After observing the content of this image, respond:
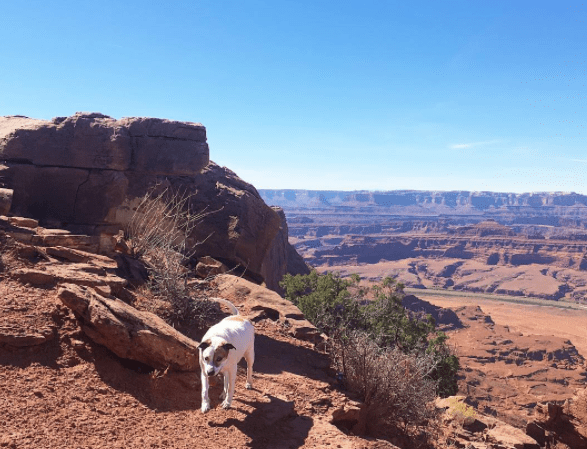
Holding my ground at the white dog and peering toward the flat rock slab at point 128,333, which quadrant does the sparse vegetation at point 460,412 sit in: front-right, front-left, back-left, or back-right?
back-right

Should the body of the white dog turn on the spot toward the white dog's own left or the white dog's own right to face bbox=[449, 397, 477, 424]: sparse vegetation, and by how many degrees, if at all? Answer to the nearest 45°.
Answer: approximately 180°

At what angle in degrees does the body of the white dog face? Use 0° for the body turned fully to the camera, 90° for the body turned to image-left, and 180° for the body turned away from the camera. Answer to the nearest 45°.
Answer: approximately 45°

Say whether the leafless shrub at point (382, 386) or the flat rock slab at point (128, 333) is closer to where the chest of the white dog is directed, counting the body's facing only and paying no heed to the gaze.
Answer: the flat rock slab

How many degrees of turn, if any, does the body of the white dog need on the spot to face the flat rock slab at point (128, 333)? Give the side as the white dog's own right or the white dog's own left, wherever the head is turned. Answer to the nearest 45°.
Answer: approximately 90° to the white dog's own right
